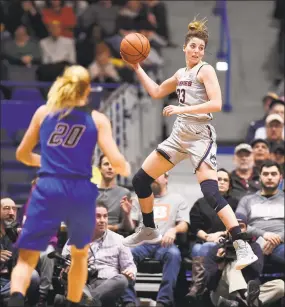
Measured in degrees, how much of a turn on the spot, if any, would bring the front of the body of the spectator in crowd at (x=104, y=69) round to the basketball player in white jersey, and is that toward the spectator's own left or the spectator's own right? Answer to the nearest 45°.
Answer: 0° — they already face them

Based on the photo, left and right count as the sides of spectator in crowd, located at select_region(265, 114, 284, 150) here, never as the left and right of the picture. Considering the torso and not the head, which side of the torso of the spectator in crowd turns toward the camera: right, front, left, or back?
front

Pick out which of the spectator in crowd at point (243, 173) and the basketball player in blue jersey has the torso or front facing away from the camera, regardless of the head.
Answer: the basketball player in blue jersey

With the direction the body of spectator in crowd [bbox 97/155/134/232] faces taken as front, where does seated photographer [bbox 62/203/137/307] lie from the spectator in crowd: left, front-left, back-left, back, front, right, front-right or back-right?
front

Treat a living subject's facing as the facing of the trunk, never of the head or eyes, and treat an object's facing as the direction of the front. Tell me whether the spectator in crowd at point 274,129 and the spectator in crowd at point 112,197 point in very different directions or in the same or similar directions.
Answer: same or similar directions

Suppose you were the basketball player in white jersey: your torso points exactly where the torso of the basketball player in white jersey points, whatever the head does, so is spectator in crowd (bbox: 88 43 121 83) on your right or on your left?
on your right

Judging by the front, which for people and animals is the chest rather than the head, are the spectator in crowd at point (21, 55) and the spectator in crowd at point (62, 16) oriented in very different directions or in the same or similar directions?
same or similar directions

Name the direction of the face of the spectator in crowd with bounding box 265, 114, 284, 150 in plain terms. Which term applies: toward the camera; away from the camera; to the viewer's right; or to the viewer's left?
toward the camera

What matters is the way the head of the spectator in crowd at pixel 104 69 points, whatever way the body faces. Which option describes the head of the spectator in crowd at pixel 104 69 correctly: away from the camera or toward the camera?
toward the camera

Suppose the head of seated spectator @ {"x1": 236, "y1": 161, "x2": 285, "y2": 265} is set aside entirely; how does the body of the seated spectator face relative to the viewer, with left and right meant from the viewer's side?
facing the viewer

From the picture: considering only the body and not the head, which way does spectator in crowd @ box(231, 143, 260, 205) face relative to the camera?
toward the camera

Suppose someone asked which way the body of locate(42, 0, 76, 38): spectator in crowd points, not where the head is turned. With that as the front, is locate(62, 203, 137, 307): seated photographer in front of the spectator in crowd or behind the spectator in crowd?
in front

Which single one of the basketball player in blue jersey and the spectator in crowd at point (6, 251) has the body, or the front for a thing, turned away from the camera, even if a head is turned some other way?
the basketball player in blue jersey

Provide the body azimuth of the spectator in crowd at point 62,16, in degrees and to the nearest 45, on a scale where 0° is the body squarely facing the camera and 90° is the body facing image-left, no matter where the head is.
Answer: approximately 0°

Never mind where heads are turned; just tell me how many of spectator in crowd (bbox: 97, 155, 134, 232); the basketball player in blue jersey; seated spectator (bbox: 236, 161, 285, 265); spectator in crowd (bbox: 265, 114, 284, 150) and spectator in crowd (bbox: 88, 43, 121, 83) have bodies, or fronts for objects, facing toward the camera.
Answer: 4
